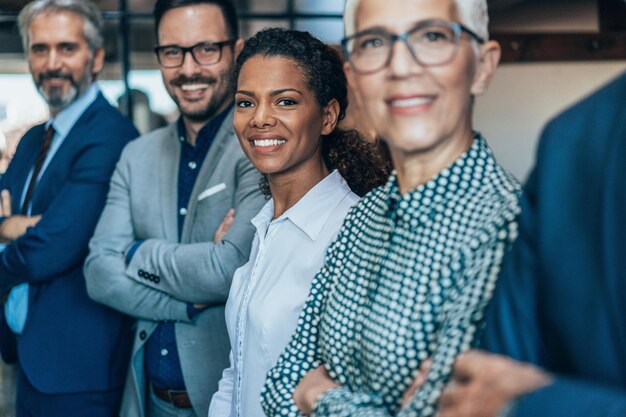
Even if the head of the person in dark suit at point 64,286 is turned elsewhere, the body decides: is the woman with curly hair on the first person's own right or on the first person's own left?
on the first person's own left

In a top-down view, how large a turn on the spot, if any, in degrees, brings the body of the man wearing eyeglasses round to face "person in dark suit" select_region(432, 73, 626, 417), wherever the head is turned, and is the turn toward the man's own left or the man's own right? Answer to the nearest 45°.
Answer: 0° — they already face them

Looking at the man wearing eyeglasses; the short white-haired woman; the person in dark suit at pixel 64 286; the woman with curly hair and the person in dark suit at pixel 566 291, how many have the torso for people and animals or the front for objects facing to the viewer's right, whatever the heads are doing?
0

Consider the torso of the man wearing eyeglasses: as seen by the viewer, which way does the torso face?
toward the camera

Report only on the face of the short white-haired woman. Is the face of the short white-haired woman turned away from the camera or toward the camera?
toward the camera

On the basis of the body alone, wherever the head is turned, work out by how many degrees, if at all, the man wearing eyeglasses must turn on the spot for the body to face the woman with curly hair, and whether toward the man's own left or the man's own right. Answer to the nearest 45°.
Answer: approximately 45° to the man's own left

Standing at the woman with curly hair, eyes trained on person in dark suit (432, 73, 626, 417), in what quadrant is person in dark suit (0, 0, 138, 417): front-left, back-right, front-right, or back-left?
back-right

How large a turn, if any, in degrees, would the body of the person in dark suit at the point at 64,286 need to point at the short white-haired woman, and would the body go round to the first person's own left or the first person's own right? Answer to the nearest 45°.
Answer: approximately 45° to the first person's own left

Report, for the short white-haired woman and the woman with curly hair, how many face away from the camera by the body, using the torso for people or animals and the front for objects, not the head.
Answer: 0

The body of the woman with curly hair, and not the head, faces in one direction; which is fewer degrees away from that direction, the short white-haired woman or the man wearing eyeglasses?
the short white-haired woman

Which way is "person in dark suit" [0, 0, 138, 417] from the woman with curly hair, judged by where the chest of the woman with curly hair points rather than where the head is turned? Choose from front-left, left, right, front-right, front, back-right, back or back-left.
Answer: right

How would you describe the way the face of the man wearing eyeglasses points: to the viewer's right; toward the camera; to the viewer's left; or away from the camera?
toward the camera

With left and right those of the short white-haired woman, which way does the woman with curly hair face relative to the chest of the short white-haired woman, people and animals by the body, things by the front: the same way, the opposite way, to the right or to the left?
the same way

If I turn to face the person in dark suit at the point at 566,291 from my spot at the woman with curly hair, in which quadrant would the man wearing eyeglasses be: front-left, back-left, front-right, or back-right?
back-right
